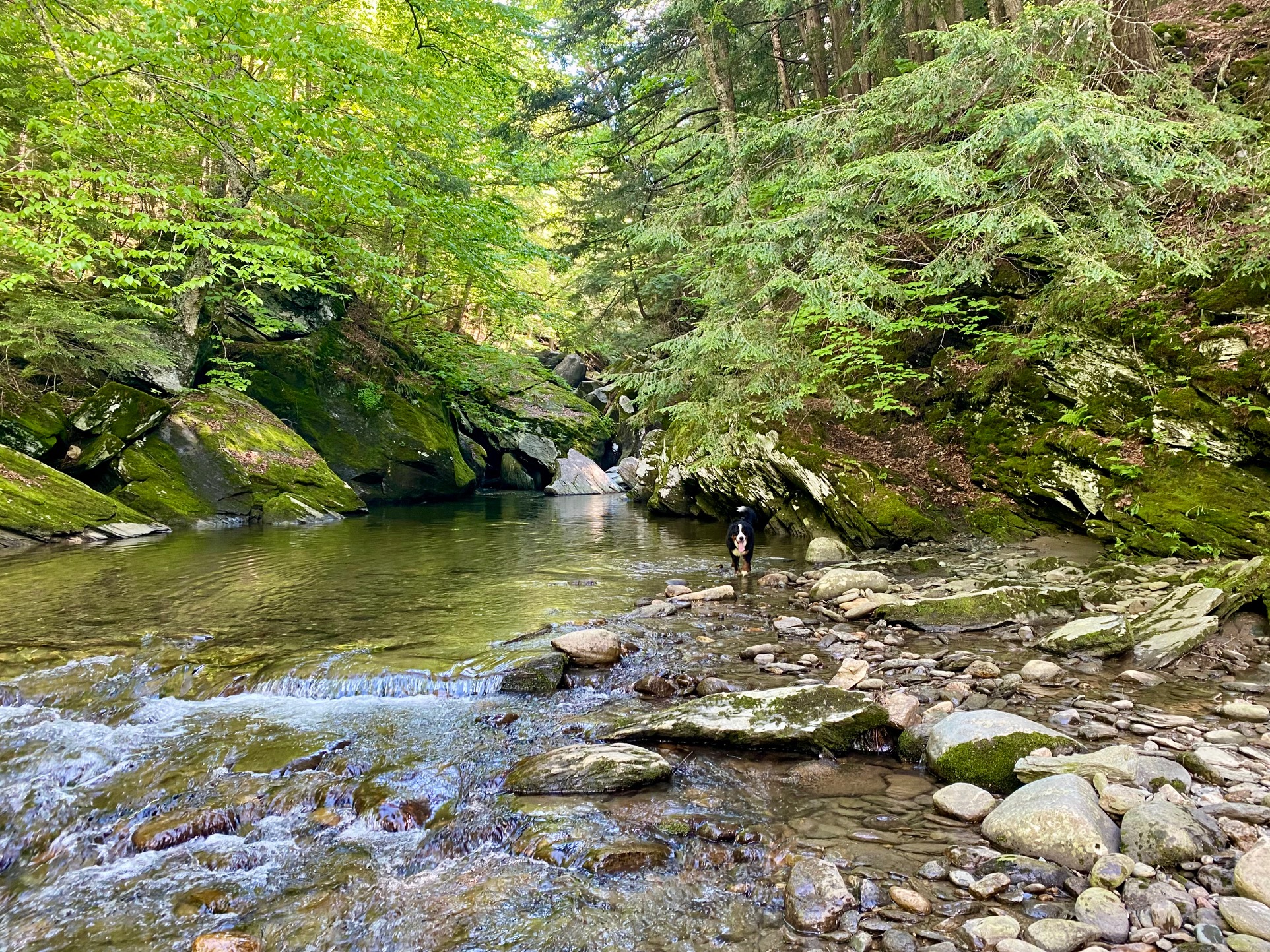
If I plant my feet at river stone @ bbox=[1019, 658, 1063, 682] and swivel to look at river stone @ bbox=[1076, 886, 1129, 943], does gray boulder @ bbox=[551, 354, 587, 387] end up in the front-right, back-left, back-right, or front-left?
back-right

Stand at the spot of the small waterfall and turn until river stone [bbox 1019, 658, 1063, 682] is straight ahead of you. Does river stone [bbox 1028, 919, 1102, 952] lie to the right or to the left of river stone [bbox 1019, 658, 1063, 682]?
right

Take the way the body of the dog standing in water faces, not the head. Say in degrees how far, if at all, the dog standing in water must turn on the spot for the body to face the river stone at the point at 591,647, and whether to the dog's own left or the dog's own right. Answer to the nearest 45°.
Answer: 0° — it already faces it

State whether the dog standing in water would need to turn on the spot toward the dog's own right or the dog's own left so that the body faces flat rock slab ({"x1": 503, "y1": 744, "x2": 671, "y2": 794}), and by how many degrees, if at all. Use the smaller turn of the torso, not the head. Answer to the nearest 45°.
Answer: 0° — it already faces it

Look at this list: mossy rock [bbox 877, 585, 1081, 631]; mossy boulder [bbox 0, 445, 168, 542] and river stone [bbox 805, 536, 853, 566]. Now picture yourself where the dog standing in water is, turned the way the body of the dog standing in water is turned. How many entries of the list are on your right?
1

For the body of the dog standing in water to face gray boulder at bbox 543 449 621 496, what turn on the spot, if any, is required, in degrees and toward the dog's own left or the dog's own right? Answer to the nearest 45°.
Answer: approximately 180°

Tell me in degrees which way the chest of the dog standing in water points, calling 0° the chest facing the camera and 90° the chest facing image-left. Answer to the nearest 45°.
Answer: approximately 0°

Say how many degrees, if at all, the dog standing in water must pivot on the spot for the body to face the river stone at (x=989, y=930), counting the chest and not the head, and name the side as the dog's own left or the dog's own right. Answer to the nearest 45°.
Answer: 0° — it already faces it

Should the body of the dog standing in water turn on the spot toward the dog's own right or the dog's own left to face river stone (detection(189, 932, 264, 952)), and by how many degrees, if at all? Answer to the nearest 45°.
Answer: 0° — it already faces it

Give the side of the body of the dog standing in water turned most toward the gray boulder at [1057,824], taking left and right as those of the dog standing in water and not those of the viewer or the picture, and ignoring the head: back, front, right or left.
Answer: front

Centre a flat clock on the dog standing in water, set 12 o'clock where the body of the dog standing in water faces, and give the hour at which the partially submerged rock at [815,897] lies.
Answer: The partially submerged rock is roughly at 12 o'clock from the dog standing in water.

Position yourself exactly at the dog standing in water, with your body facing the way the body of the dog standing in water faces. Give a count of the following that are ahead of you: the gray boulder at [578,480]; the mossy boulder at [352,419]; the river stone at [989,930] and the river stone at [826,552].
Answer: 1

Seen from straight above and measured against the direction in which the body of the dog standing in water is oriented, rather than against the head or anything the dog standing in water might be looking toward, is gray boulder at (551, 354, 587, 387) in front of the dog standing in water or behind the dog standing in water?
behind
